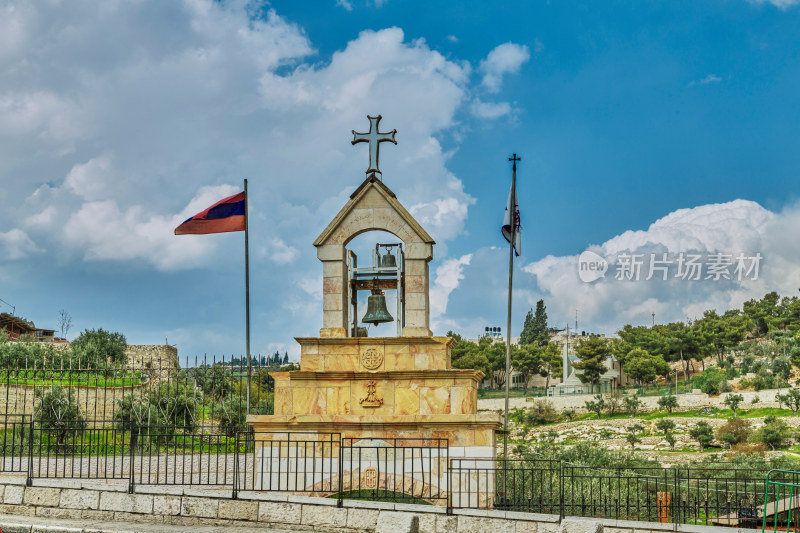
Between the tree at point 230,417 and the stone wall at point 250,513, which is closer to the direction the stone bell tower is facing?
the stone wall

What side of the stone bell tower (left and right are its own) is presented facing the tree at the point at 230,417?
right

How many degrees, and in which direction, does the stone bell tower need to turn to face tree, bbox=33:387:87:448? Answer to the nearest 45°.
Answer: approximately 135° to its right

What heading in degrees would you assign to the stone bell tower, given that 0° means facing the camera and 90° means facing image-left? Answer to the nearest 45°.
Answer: approximately 0°

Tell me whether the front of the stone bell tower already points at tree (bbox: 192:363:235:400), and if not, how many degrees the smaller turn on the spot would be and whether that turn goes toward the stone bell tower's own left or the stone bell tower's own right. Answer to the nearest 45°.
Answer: approximately 90° to the stone bell tower's own right

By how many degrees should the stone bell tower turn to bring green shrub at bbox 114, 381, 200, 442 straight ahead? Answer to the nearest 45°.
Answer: approximately 135° to its right

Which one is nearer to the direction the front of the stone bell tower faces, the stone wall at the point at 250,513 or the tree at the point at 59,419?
the stone wall
